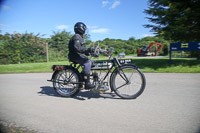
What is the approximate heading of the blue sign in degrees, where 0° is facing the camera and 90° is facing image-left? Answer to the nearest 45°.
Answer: approximately 0°

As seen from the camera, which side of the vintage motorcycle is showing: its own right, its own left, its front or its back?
right

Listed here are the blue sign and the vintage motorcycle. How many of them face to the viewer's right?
1

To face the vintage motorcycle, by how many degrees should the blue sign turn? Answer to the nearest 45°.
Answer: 0° — it already faces it

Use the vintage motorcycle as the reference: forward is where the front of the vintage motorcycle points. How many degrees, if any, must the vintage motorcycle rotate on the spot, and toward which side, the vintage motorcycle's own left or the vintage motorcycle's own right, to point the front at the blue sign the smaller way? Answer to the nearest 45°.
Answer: approximately 45° to the vintage motorcycle's own left

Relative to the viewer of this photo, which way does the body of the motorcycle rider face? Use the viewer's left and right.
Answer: facing to the right of the viewer

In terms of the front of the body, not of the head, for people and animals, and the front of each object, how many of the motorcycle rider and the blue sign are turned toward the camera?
1
